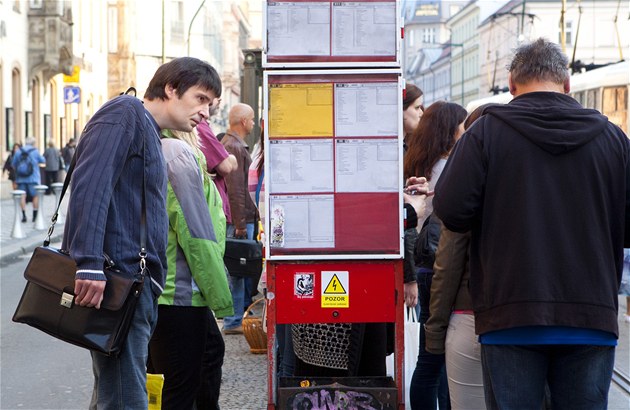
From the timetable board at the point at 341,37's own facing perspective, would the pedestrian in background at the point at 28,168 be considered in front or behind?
behind

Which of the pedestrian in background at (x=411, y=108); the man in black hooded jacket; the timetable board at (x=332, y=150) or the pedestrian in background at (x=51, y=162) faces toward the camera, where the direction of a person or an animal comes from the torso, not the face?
the timetable board

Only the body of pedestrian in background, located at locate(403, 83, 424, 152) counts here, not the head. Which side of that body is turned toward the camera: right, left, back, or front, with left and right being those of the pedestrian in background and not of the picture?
right

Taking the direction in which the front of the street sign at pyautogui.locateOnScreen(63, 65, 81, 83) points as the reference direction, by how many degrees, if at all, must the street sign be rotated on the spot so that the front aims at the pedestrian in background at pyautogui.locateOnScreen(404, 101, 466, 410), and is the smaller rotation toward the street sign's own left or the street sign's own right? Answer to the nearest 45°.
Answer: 0° — it already faces them

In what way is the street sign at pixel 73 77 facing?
toward the camera

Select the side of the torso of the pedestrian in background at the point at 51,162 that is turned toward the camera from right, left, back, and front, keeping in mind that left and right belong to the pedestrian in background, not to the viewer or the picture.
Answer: back

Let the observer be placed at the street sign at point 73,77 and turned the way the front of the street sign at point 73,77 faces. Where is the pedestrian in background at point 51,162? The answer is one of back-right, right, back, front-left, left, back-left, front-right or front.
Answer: front

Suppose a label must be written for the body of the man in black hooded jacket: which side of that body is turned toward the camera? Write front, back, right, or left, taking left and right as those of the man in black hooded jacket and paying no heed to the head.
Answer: back

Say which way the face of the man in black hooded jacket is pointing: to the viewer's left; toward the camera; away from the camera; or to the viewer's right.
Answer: away from the camera

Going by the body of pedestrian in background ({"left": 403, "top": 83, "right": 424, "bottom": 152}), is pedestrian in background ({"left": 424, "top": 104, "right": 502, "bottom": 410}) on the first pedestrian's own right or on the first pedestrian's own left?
on the first pedestrian's own right

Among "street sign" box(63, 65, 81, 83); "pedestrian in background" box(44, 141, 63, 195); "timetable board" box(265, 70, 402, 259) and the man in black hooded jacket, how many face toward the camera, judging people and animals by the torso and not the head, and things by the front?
2

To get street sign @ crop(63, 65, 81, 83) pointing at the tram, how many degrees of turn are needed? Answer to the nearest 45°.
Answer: approximately 45° to its left
